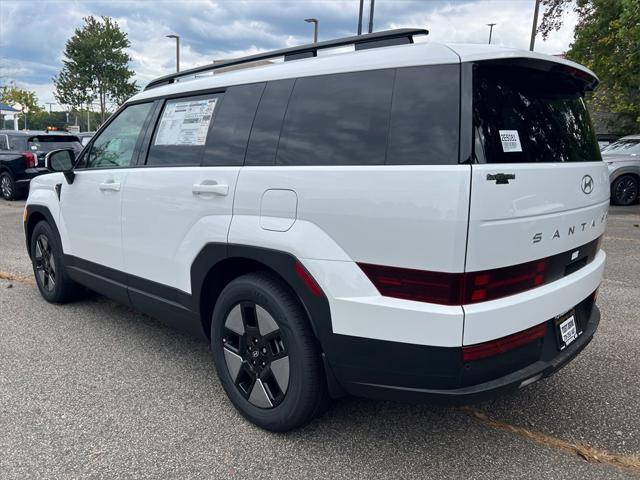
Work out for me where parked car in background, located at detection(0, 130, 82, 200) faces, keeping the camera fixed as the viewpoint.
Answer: facing away from the viewer and to the left of the viewer

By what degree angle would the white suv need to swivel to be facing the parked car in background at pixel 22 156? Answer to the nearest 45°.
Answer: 0° — it already faces it

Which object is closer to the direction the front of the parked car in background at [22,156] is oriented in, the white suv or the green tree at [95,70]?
the green tree

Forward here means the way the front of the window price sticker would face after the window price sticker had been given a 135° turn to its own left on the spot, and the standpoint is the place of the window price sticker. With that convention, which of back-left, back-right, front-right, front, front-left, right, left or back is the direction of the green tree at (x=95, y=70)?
left

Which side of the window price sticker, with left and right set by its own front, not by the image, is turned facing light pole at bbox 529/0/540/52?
back

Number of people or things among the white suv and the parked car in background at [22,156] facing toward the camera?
0

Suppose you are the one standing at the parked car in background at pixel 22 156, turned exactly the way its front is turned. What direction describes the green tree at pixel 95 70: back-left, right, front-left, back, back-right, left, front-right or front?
front-right

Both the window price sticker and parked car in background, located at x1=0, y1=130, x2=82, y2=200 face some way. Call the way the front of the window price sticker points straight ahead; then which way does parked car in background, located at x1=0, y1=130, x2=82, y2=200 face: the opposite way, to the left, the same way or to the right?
to the right

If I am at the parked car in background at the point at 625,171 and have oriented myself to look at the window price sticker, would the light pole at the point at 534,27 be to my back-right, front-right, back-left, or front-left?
back-right

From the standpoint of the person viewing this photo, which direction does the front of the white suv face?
facing away from the viewer and to the left of the viewer

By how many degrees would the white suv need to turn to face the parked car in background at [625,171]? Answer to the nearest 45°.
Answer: approximately 90° to its right

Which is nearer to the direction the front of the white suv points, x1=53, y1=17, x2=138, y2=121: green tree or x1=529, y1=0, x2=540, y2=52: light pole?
the green tree
